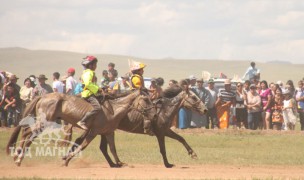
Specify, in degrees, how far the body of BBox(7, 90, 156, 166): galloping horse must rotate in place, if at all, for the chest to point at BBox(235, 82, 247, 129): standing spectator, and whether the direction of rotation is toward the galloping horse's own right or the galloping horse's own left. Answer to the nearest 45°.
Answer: approximately 45° to the galloping horse's own left

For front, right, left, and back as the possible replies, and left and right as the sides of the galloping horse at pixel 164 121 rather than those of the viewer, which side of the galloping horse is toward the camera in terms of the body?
right

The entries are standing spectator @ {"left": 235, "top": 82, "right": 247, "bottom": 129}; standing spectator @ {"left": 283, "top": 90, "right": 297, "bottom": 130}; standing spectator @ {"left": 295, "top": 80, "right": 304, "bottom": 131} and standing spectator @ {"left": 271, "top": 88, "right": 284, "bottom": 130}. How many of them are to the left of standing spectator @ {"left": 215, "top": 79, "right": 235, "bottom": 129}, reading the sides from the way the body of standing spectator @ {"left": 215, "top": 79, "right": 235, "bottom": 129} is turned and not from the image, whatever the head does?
4

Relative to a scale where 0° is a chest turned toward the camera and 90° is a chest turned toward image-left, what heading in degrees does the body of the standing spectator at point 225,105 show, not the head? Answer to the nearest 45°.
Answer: approximately 0°

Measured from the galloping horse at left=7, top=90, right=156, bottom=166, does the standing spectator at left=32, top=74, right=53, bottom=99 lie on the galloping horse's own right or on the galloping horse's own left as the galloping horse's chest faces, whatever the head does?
on the galloping horse's own left

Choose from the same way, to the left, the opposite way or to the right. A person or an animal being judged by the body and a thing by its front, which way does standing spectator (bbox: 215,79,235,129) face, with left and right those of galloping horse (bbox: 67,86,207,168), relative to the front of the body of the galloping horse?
to the right

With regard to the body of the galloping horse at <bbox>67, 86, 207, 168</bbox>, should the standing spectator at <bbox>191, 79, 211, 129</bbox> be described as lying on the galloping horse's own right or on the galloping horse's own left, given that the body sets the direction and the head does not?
on the galloping horse's own left

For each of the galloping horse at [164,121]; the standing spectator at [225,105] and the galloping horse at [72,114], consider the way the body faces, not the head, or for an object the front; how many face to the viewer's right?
2

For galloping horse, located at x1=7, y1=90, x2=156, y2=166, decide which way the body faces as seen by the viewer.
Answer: to the viewer's right
